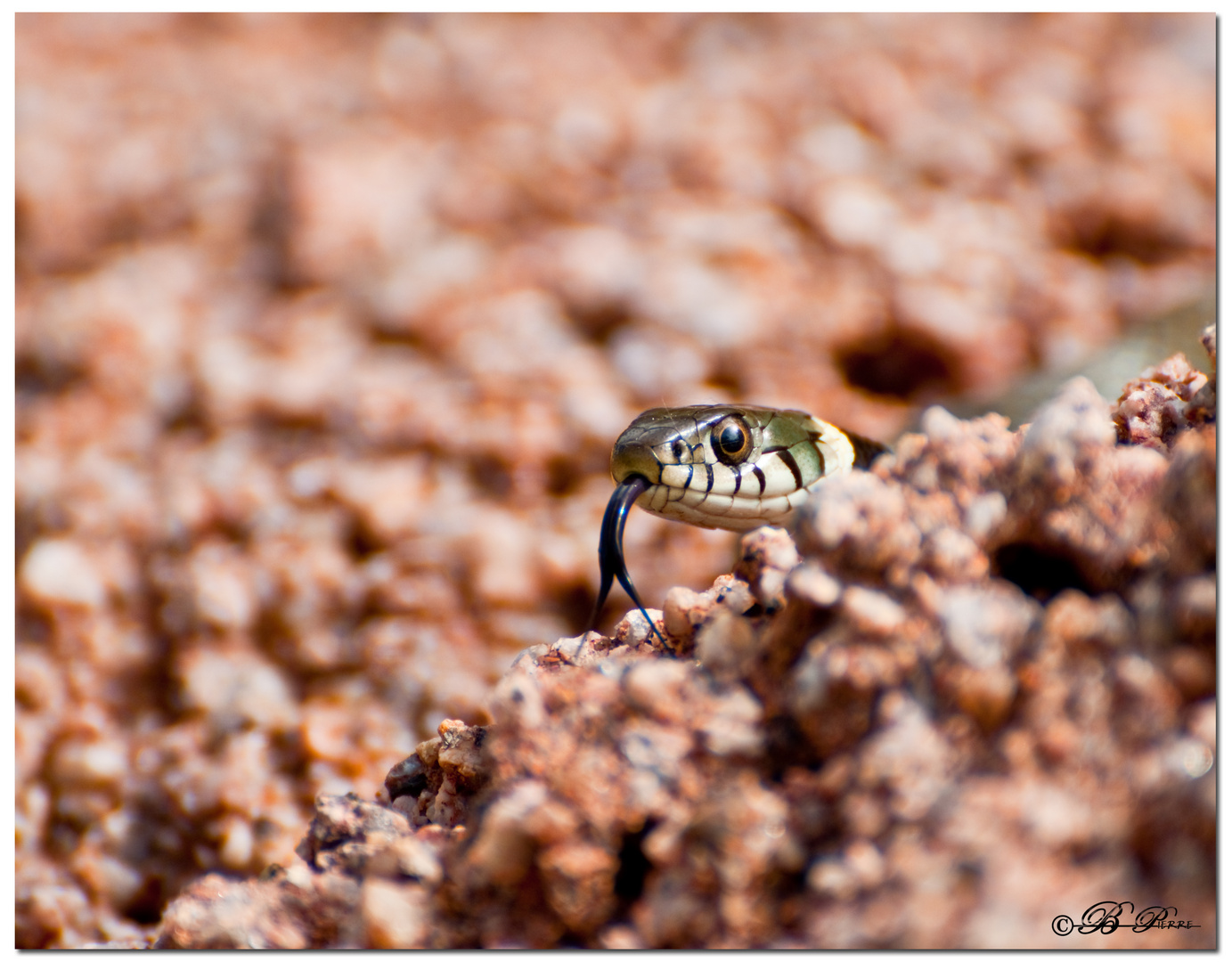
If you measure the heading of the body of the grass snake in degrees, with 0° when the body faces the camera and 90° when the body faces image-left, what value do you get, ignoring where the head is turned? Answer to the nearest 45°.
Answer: approximately 45°

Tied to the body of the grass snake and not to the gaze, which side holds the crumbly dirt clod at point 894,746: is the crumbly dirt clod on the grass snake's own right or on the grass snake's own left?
on the grass snake's own left
